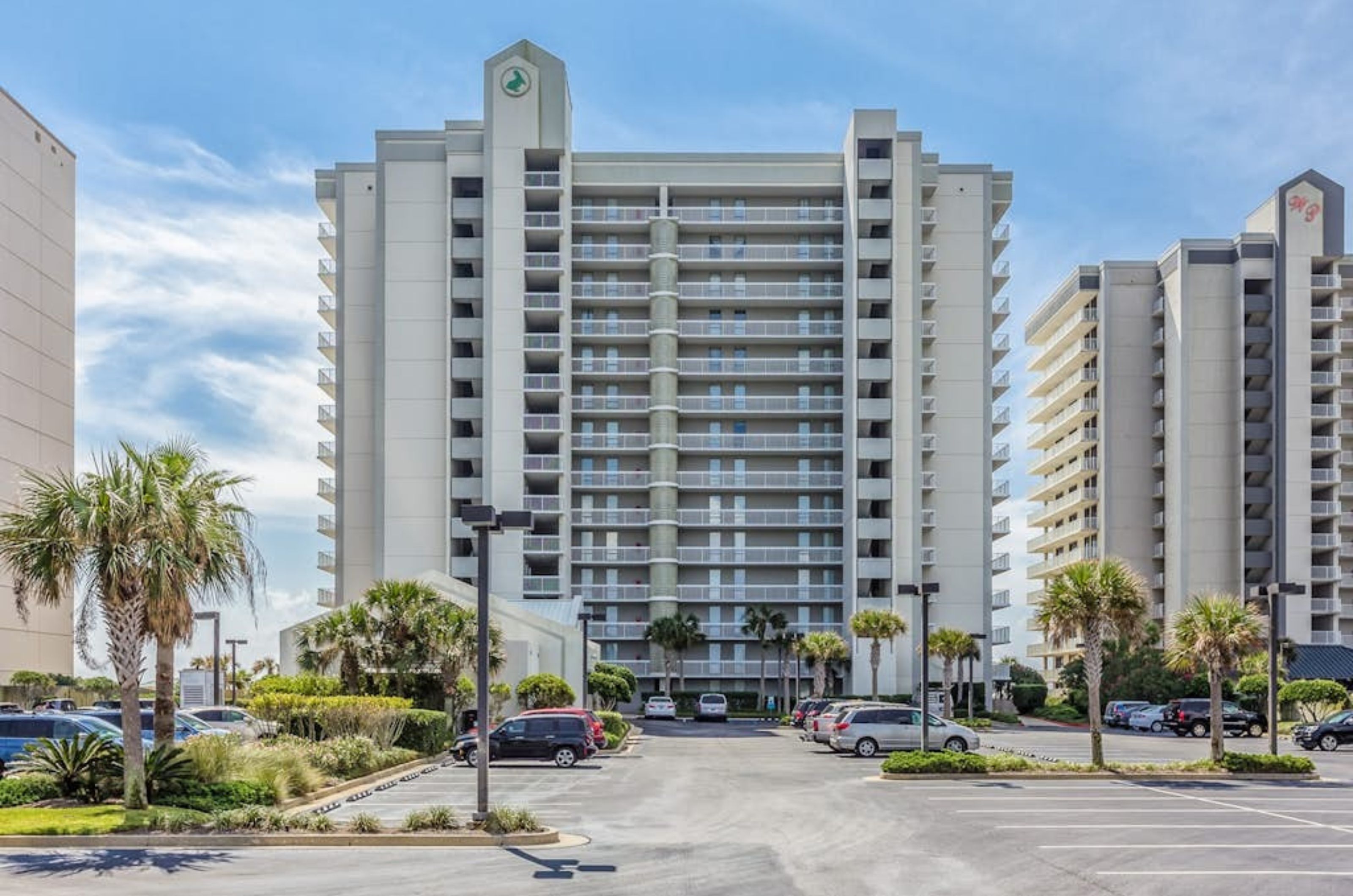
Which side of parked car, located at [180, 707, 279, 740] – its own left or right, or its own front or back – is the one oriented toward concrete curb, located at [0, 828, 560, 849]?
right

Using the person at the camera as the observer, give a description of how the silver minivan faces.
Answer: facing to the right of the viewer

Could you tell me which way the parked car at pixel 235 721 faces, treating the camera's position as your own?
facing to the right of the viewer

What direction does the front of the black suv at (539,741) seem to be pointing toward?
to the viewer's left

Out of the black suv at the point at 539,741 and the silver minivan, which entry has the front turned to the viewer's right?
the silver minivan

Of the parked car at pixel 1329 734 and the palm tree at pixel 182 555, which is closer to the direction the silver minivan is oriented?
the parked car

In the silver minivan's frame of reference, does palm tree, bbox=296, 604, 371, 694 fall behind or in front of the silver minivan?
behind

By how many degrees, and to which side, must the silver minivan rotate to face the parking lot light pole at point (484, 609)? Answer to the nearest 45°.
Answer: approximately 90° to its right

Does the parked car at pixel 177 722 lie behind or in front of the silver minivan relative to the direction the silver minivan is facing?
behind

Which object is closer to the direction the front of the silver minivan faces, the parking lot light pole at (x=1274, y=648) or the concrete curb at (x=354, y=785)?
the parking lot light pole

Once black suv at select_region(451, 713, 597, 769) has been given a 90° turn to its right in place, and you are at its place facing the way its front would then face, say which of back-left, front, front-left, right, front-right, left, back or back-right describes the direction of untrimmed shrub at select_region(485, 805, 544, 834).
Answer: back
